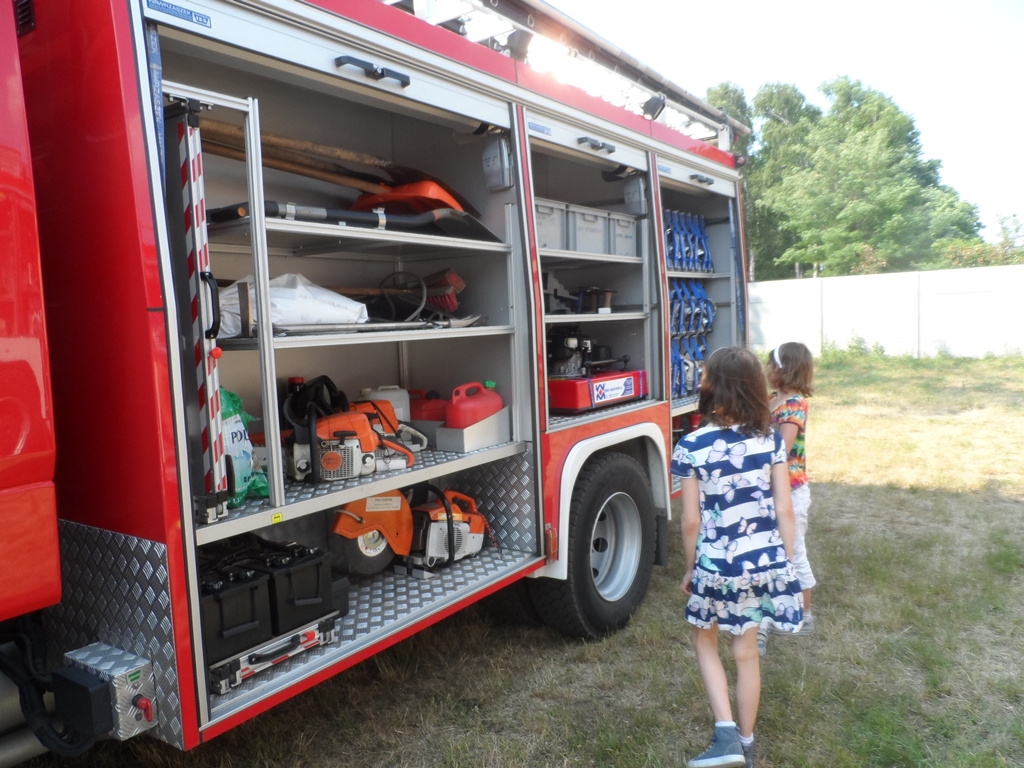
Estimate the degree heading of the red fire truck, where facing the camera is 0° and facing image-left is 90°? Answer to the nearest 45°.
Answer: approximately 45°

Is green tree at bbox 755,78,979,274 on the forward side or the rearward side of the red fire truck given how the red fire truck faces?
on the rearward side

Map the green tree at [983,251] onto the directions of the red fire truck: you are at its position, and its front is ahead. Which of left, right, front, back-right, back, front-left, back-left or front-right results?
back

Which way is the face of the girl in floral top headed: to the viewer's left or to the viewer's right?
to the viewer's left

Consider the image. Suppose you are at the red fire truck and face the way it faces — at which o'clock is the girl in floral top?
The girl in floral top is roughly at 7 o'clock from the red fire truck.

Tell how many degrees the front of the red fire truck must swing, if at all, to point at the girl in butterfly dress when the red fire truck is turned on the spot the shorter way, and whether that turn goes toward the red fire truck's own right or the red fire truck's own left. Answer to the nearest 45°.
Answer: approximately 135° to the red fire truck's own left

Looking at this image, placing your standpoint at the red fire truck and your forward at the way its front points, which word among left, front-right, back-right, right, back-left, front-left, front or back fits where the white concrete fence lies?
back

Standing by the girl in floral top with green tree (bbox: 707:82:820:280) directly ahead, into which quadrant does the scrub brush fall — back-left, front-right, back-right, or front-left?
back-left

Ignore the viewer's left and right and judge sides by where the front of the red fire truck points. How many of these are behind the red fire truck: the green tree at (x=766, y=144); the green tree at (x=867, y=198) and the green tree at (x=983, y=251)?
3
